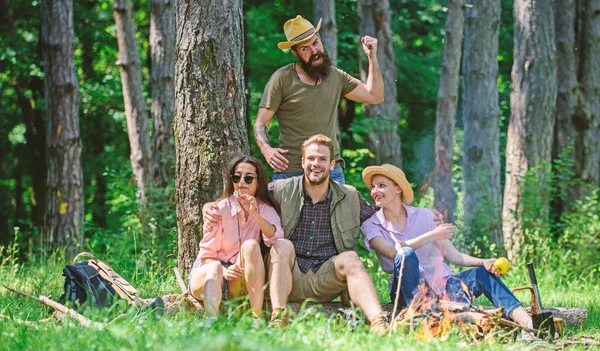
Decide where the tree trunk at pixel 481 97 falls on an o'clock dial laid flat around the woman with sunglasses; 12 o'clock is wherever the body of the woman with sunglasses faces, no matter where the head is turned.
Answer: The tree trunk is roughly at 7 o'clock from the woman with sunglasses.

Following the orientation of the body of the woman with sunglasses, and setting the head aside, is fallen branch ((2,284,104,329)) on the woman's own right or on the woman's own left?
on the woman's own right

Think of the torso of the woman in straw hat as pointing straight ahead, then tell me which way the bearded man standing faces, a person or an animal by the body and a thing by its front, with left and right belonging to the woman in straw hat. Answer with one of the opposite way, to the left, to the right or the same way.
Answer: the same way

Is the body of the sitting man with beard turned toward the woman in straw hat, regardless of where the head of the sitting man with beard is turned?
no

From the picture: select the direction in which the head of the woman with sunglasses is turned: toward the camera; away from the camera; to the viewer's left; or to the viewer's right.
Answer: toward the camera

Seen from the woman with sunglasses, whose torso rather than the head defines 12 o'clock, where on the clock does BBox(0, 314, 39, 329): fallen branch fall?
The fallen branch is roughly at 2 o'clock from the woman with sunglasses.

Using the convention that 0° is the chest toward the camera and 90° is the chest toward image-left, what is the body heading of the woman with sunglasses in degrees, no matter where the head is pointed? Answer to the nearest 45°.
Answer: approximately 0°

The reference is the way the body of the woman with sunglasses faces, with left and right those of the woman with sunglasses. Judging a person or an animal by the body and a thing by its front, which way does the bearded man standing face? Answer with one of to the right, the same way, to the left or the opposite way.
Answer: the same way

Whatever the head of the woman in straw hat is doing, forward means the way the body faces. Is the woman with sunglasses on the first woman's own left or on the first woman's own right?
on the first woman's own right

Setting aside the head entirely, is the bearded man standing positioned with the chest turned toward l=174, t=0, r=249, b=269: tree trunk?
no

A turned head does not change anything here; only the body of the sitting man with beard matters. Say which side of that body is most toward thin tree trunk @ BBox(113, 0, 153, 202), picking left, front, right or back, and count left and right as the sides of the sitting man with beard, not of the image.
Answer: back

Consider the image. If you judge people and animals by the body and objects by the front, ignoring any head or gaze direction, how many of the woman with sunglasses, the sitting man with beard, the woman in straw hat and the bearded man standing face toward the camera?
4

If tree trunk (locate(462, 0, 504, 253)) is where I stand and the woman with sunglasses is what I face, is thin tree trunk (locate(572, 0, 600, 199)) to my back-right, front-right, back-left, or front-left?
back-left

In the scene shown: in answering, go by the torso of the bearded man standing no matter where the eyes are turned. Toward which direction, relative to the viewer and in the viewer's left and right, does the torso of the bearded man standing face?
facing the viewer
